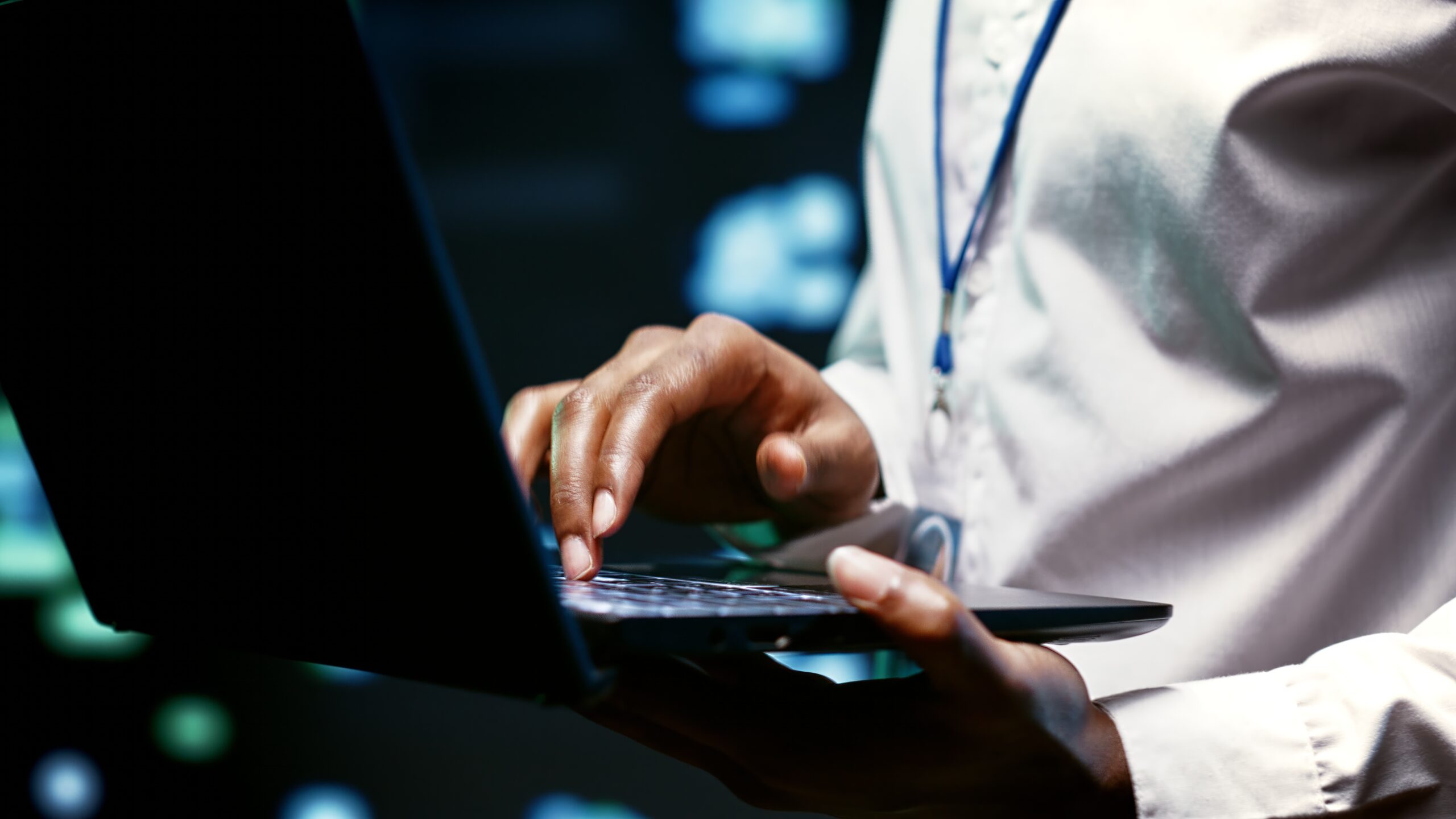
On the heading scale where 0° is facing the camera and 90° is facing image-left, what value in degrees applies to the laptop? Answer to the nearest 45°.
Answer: approximately 225°
